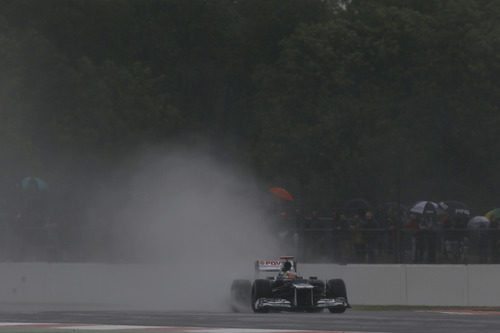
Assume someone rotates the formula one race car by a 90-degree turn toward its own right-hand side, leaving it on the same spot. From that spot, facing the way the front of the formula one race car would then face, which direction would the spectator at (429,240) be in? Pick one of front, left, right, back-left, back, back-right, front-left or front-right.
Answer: back-right

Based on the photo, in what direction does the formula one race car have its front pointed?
toward the camera

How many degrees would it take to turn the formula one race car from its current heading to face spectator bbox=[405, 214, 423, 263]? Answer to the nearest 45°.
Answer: approximately 135° to its left

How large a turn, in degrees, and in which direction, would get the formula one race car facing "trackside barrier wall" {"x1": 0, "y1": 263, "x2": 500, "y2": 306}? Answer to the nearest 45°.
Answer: approximately 180°

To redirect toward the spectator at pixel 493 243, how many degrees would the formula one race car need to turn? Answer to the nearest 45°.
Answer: approximately 135° to its left
